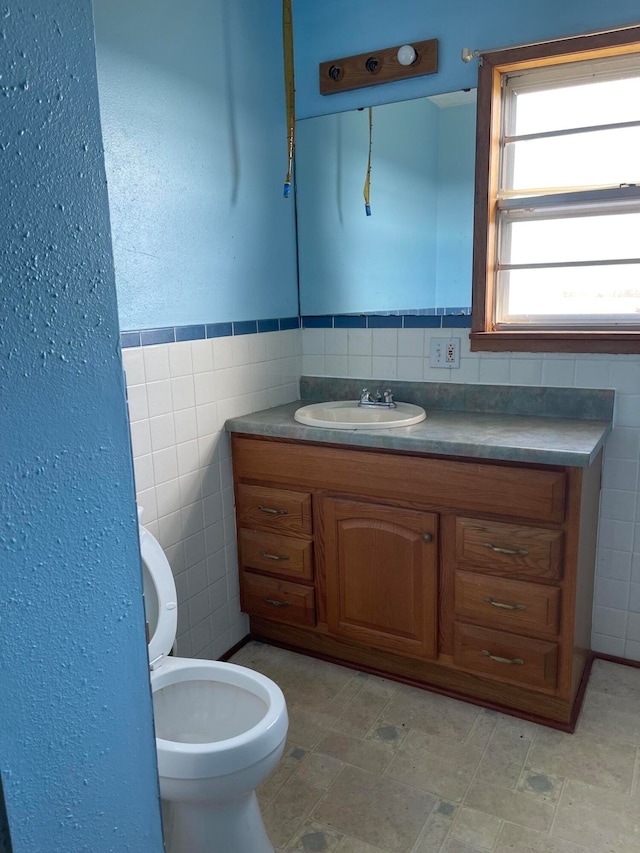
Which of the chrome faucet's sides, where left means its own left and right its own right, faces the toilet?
front

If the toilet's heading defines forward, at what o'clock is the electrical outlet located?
The electrical outlet is roughly at 9 o'clock from the toilet.

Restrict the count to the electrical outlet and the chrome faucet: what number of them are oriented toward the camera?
2

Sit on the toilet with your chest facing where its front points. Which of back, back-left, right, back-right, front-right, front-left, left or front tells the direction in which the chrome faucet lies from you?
left

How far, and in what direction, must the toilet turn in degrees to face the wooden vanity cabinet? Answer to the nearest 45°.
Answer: approximately 90° to its left

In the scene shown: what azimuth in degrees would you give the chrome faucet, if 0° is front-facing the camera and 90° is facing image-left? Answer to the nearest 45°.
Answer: approximately 0°

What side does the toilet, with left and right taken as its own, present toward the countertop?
left
